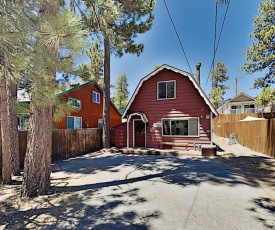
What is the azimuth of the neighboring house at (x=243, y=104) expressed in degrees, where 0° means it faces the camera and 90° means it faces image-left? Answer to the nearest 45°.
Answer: approximately 0°

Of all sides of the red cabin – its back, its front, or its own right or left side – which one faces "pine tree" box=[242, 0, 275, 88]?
left

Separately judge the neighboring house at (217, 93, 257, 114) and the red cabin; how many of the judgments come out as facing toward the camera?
2

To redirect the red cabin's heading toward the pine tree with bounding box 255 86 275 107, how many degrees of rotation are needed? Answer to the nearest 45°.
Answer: approximately 135° to its left

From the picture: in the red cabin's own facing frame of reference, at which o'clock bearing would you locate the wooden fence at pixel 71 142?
The wooden fence is roughly at 2 o'clock from the red cabin.

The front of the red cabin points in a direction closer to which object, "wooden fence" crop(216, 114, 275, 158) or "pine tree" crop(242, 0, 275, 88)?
the wooden fence

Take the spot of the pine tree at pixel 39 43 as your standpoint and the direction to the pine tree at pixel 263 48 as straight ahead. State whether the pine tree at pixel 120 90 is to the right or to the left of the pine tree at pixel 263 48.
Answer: left

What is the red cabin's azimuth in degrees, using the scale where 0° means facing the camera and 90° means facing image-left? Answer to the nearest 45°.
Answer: approximately 0°

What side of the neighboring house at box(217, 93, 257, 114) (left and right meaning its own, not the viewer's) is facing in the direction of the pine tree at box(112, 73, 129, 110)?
right

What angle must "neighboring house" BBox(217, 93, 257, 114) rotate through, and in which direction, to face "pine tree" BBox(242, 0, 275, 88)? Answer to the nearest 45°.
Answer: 0° — it already faces it
